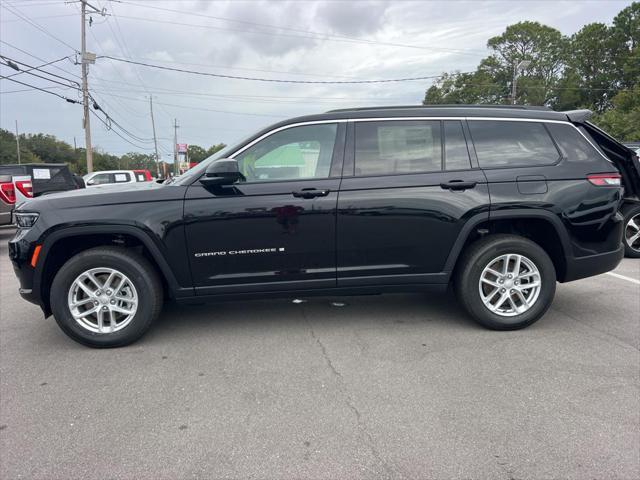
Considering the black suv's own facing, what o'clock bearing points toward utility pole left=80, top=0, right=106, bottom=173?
The utility pole is roughly at 2 o'clock from the black suv.

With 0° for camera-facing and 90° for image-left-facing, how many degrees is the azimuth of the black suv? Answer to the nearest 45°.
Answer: approximately 90°

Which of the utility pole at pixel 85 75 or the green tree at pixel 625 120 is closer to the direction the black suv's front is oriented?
the utility pole

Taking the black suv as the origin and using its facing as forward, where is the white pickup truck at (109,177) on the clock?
The white pickup truck is roughly at 2 o'clock from the black suv.

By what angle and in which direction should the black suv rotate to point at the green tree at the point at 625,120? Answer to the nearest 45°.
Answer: approximately 135° to its right

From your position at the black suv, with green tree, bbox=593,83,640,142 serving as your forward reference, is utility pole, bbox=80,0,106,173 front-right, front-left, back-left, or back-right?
front-left

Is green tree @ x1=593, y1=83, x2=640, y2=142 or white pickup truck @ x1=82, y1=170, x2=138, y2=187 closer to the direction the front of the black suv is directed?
the white pickup truck
